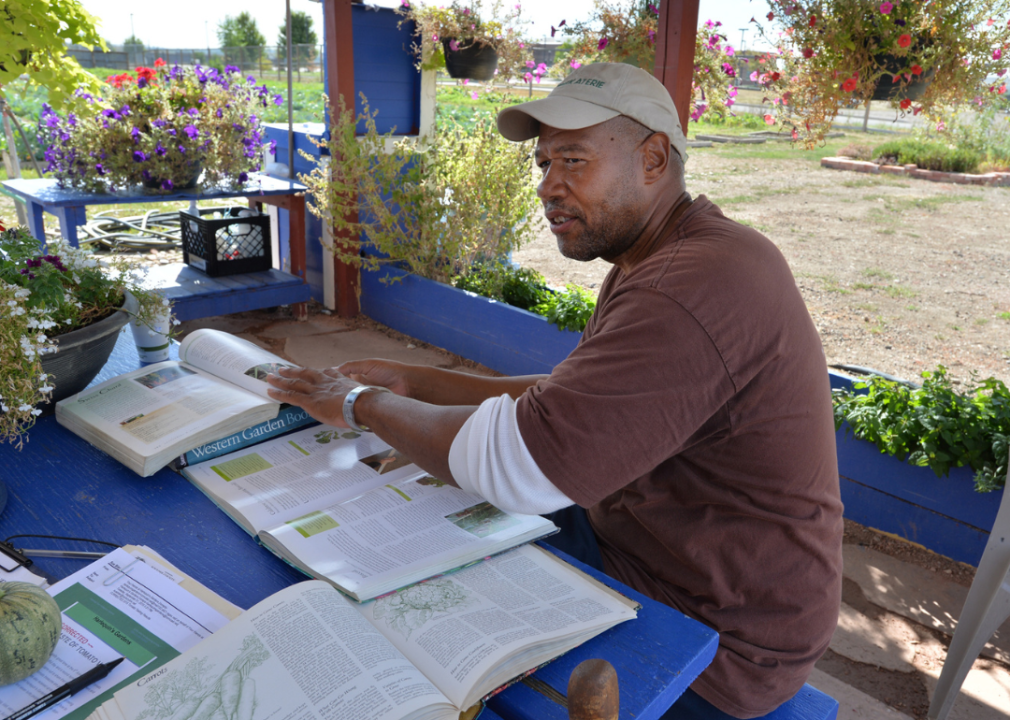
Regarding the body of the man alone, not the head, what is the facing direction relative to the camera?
to the viewer's left

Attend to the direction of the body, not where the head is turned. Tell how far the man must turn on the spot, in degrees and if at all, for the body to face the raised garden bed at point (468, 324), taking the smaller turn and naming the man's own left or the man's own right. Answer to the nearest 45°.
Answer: approximately 90° to the man's own right

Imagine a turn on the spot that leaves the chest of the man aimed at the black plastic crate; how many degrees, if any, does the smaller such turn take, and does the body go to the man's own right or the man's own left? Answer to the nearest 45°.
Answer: approximately 45° to the man's own right

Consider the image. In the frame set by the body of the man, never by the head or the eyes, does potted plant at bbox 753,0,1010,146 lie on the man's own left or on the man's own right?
on the man's own right

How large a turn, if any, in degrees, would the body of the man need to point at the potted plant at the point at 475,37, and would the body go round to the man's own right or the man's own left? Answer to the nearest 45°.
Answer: approximately 90° to the man's own right

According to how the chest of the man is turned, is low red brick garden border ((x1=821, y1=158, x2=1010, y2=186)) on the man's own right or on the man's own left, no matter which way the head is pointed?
on the man's own right

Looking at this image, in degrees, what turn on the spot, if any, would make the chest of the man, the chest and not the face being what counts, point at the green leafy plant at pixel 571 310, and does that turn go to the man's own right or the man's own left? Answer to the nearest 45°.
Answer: approximately 90° to the man's own right

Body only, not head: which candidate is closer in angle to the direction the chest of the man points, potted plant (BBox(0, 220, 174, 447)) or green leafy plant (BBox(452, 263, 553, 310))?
the potted plant

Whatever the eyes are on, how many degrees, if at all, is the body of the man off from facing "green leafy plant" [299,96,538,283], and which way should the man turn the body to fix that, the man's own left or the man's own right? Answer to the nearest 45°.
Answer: approximately 90° to the man's own right

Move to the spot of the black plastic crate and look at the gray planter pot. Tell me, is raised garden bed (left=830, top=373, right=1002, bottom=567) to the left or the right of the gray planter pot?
left

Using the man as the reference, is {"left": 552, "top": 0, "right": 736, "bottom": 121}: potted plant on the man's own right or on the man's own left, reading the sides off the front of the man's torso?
on the man's own right

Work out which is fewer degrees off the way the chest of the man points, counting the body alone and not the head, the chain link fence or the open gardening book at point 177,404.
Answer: the open gardening book
